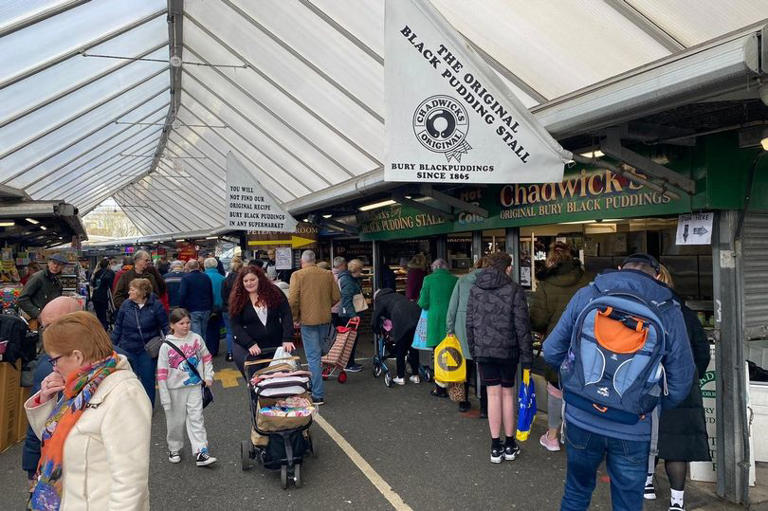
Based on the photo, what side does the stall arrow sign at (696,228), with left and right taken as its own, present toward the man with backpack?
front

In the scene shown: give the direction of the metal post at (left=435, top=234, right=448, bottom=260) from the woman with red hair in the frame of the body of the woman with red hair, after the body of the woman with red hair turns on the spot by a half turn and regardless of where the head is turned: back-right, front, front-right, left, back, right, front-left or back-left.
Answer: front-right

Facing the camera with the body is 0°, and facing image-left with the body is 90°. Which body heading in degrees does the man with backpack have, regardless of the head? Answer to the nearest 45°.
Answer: approximately 180°

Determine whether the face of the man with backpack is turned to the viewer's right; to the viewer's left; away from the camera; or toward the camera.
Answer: away from the camera

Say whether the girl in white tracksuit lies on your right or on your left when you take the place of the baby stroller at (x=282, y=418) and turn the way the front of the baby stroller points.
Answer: on your right

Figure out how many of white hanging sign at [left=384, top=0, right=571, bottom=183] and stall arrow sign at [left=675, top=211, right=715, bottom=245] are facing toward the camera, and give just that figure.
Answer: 2

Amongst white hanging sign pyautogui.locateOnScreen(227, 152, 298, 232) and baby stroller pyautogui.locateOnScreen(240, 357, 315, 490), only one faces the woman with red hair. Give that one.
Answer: the white hanging sign

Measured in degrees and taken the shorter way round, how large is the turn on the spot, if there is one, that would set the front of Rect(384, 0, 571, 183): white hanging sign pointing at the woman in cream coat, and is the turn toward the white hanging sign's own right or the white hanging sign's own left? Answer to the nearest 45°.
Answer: approximately 45° to the white hanging sign's own right

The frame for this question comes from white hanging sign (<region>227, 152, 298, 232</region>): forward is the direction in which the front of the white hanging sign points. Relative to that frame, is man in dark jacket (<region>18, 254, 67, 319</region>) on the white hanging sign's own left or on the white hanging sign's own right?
on the white hanging sign's own right
